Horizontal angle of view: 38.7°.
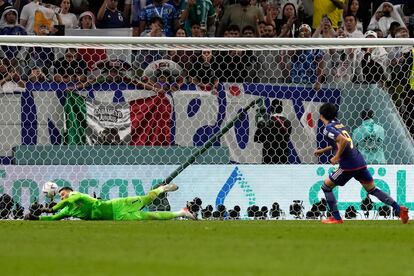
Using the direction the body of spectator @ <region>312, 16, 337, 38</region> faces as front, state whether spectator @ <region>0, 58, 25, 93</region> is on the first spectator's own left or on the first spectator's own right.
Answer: on the first spectator's own right

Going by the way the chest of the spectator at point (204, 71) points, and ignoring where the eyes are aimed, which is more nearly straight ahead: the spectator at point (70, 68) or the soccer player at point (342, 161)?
the soccer player

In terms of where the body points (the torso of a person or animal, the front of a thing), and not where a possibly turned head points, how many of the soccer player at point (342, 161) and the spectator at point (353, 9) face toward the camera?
1

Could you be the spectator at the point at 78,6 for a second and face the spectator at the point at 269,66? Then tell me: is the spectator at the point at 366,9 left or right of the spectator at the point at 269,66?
left

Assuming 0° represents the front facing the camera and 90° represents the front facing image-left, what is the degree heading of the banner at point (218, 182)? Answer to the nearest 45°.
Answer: approximately 0°
